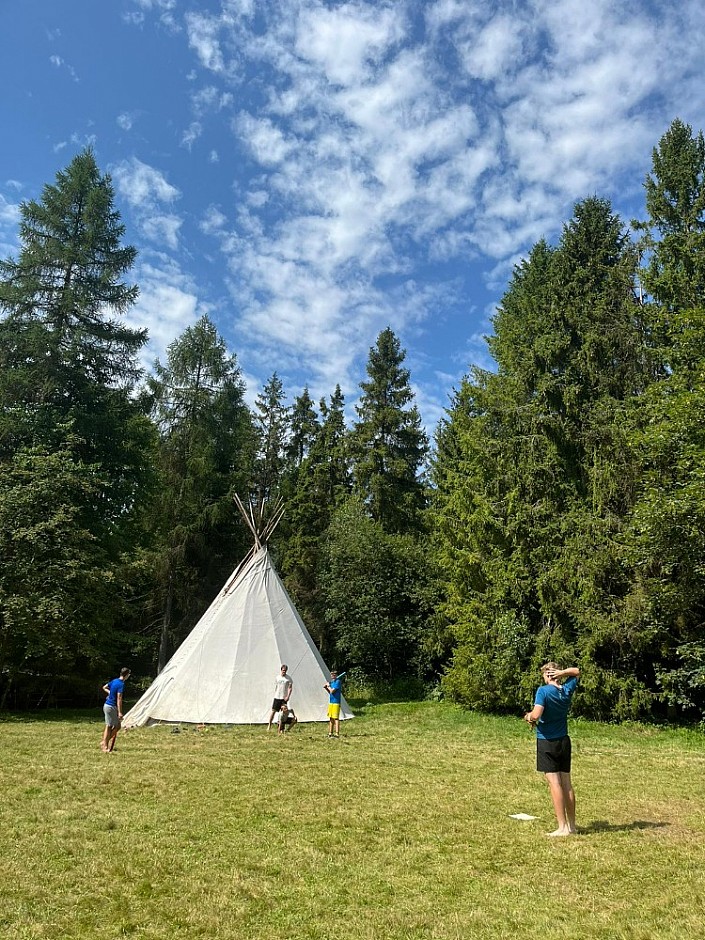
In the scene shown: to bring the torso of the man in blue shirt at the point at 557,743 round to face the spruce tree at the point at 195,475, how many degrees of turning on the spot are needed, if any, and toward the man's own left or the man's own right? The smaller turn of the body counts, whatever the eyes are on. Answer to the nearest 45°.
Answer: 0° — they already face it

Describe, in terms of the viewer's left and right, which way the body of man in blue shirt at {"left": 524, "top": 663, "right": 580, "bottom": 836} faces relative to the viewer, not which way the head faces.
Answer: facing away from the viewer and to the left of the viewer

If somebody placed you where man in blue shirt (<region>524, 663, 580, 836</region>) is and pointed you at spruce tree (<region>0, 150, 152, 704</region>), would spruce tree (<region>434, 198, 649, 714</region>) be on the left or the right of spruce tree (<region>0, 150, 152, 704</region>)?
right

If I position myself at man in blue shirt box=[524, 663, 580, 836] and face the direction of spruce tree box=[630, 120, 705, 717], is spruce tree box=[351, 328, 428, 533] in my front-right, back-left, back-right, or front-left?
front-left

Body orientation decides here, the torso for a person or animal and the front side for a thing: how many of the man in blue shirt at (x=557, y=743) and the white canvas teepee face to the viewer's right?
0

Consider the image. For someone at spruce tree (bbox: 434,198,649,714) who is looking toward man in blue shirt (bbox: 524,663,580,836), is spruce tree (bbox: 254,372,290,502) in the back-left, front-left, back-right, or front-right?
back-right
